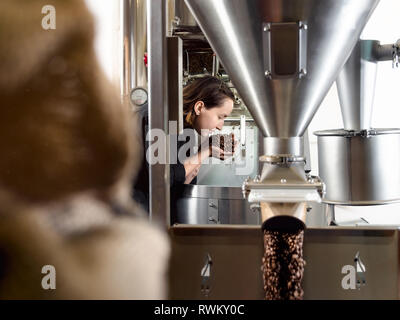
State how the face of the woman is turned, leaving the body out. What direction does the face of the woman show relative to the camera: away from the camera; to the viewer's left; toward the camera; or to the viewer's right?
to the viewer's right

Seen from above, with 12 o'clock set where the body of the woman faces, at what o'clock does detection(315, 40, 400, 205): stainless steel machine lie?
The stainless steel machine is roughly at 12 o'clock from the woman.

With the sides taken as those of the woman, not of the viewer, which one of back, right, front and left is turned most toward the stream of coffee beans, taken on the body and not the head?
right

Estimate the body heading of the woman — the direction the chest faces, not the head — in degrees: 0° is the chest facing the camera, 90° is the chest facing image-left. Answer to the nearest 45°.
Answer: approximately 270°
